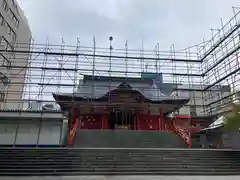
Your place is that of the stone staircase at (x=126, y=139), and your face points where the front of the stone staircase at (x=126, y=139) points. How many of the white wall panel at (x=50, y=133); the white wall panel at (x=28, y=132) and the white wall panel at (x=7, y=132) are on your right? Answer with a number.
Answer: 3

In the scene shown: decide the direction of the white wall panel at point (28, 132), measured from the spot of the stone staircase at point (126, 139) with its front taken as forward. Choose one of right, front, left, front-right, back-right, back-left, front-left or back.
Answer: right

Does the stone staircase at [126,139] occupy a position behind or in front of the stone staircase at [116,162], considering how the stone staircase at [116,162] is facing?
behind

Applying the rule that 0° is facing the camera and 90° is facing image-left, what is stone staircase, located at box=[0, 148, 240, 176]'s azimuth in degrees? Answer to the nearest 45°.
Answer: approximately 0°

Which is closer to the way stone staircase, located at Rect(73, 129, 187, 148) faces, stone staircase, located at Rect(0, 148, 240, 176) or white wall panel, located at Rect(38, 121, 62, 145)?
the stone staircase

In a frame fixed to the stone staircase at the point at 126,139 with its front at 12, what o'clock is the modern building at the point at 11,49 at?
The modern building is roughly at 4 o'clock from the stone staircase.

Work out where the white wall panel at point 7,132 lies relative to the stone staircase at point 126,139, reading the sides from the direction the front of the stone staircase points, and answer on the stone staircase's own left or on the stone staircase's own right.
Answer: on the stone staircase's own right

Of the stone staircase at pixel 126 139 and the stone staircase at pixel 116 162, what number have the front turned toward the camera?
2

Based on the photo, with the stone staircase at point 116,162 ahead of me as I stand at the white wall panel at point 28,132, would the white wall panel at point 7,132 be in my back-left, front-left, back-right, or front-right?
back-right

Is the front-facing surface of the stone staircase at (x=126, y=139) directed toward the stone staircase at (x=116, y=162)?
yes

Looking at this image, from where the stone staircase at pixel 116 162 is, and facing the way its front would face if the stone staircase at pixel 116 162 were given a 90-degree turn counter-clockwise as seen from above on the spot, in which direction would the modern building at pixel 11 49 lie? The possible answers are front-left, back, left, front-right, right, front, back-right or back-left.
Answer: back-left
